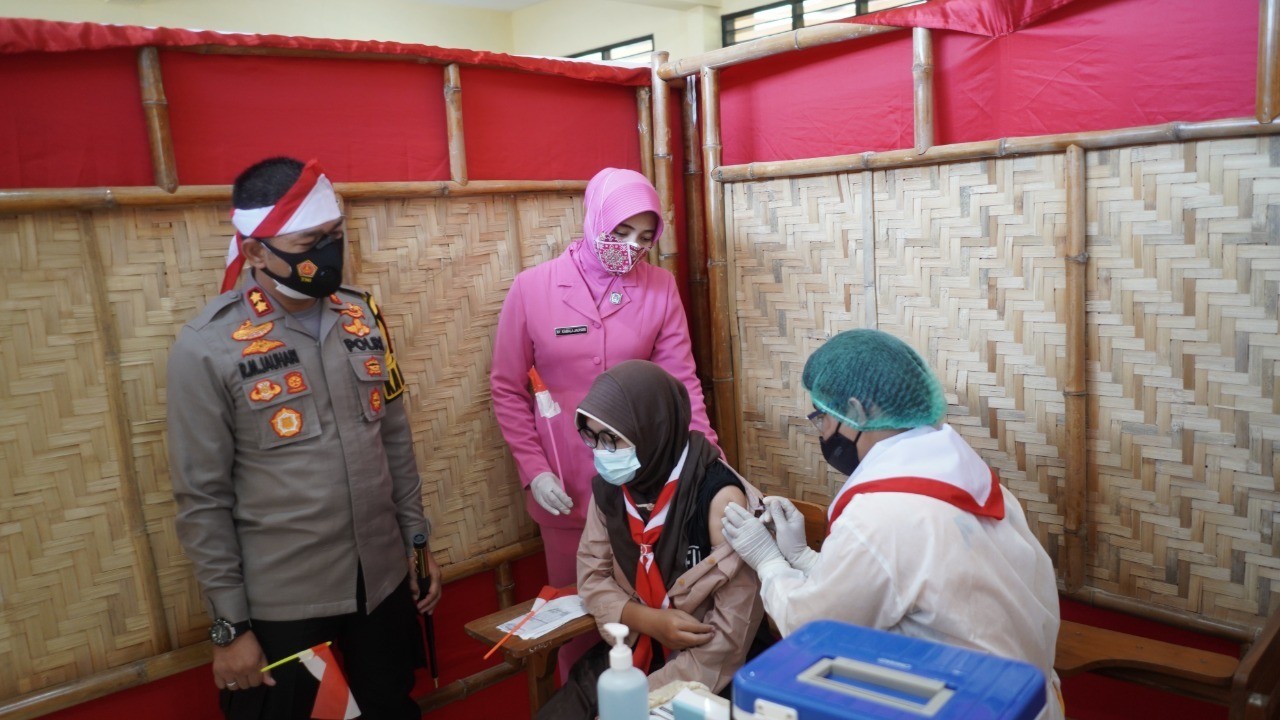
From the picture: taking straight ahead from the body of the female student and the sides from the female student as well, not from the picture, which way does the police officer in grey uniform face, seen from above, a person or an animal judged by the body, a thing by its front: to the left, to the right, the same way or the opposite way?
to the left

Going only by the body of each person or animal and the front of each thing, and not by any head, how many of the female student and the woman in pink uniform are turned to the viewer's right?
0

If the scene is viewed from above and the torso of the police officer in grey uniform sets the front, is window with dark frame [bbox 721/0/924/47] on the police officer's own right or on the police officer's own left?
on the police officer's own left

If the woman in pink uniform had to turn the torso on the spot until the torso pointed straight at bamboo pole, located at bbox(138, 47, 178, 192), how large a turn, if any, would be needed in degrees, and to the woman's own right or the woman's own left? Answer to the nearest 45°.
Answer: approximately 90° to the woman's own right

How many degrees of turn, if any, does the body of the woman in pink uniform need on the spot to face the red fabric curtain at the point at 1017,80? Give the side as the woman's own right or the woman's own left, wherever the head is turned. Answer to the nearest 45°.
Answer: approximately 90° to the woman's own left

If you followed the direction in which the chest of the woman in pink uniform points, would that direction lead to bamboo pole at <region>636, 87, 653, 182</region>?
no

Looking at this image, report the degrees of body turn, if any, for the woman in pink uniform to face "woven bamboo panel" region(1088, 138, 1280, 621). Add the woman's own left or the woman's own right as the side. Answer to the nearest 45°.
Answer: approximately 90° to the woman's own left

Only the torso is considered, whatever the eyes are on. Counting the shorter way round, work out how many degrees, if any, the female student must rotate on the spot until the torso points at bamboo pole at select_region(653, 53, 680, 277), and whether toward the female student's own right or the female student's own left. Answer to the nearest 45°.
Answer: approximately 135° to the female student's own right

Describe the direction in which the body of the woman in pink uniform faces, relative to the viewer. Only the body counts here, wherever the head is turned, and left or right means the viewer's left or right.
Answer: facing the viewer

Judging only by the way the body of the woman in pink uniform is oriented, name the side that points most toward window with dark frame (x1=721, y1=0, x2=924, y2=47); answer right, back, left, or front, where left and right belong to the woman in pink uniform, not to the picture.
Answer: back

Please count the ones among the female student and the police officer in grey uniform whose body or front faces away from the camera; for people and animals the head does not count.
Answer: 0

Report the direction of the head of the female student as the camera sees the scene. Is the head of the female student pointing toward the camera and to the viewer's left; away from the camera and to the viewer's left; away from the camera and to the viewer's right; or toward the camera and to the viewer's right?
toward the camera and to the viewer's left

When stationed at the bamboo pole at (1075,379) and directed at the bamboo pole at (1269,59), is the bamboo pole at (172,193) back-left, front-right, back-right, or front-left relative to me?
back-right

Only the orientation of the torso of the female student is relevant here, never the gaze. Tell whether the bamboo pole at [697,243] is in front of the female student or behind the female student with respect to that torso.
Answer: behind

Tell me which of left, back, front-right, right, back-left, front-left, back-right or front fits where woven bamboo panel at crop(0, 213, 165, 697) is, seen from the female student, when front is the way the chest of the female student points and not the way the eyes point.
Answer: front-right

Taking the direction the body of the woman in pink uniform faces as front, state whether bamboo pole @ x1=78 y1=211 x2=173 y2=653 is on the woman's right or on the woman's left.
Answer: on the woman's right

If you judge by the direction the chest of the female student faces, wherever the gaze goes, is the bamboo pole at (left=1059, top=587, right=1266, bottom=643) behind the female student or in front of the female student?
behind

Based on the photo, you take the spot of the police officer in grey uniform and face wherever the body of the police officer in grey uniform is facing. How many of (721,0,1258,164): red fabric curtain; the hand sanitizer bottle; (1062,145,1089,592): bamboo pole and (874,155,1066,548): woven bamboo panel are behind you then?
0

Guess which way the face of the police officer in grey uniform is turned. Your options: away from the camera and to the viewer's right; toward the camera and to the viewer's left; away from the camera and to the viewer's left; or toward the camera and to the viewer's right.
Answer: toward the camera and to the viewer's right
